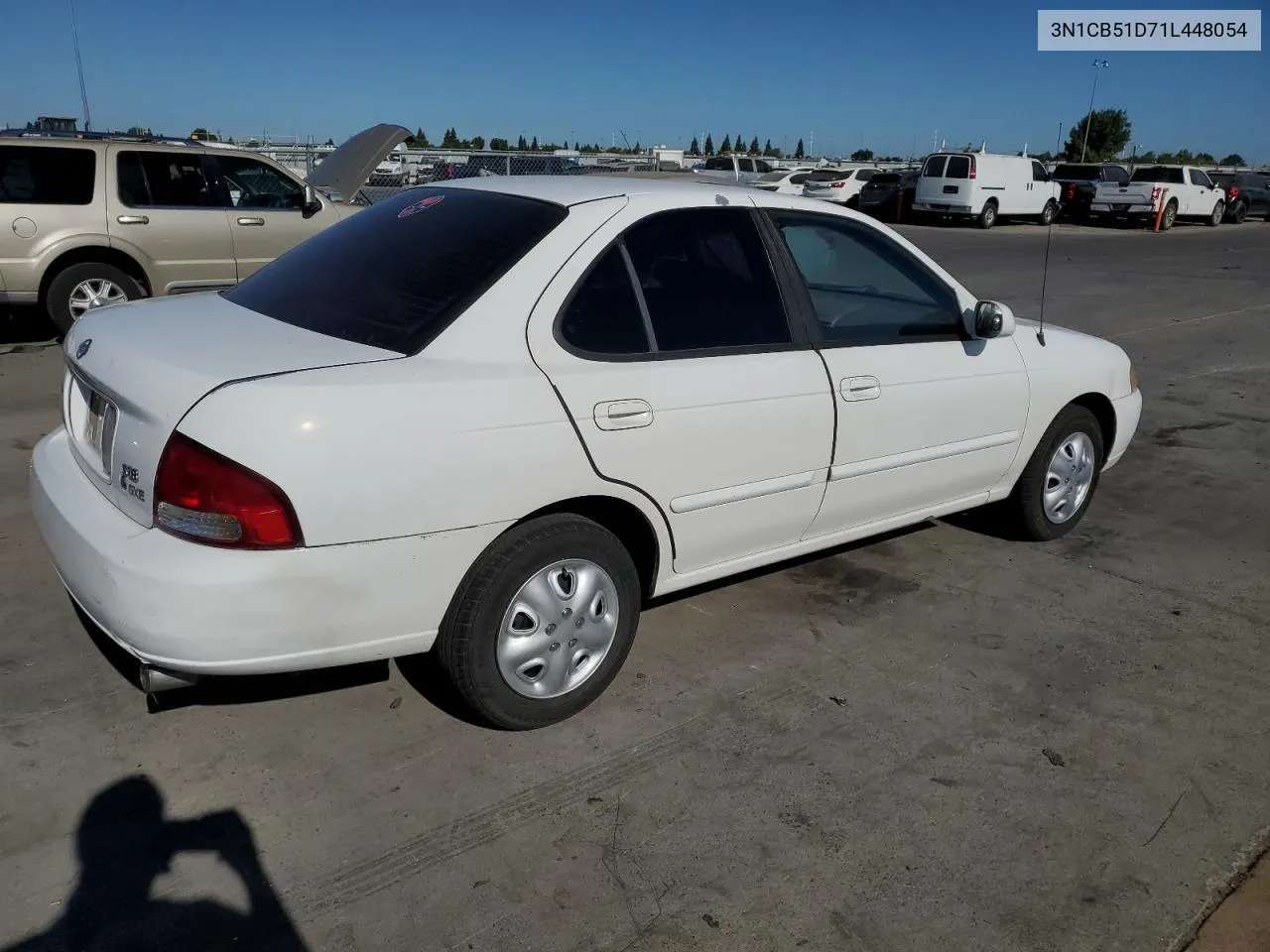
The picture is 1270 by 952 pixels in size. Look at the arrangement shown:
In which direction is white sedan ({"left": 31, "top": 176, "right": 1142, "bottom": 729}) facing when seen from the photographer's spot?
facing away from the viewer and to the right of the viewer

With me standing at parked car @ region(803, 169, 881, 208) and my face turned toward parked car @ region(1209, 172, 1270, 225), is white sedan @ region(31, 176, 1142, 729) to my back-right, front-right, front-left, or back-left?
front-right

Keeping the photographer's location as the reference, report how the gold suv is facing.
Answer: facing to the right of the viewer

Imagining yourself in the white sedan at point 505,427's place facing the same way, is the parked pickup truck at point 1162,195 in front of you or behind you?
in front

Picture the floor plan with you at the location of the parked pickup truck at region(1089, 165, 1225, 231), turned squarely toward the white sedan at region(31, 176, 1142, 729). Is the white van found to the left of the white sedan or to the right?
right

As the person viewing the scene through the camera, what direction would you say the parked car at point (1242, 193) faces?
facing away from the viewer and to the right of the viewer
